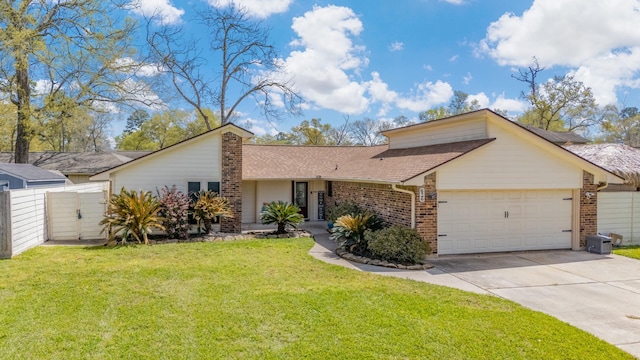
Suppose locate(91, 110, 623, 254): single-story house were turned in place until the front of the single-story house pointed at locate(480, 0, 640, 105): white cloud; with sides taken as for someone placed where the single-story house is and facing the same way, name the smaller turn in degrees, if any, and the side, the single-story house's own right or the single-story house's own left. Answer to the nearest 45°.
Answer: approximately 135° to the single-story house's own left

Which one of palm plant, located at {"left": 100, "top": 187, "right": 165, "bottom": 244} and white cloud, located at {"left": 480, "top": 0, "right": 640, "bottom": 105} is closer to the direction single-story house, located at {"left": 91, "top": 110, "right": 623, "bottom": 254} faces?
the palm plant

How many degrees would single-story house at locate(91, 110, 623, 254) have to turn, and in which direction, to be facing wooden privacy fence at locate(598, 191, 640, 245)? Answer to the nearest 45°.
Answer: approximately 90° to its left

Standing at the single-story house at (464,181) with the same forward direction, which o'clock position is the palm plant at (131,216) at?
The palm plant is roughly at 3 o'clock from the single-story house.

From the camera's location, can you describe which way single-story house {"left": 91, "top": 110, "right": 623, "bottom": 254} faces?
facing the viewer

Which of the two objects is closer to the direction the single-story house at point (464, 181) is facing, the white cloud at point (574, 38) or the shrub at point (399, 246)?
the shrub

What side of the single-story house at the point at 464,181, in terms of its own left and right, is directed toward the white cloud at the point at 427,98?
back

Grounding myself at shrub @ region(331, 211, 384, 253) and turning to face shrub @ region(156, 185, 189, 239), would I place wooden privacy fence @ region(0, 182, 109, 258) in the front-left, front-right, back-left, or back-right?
front-left

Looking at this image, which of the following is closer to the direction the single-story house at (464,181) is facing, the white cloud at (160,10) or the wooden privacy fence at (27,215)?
the wooden privacy fence

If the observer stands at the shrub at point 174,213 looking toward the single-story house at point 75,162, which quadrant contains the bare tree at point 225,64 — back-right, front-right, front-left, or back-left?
front-right
